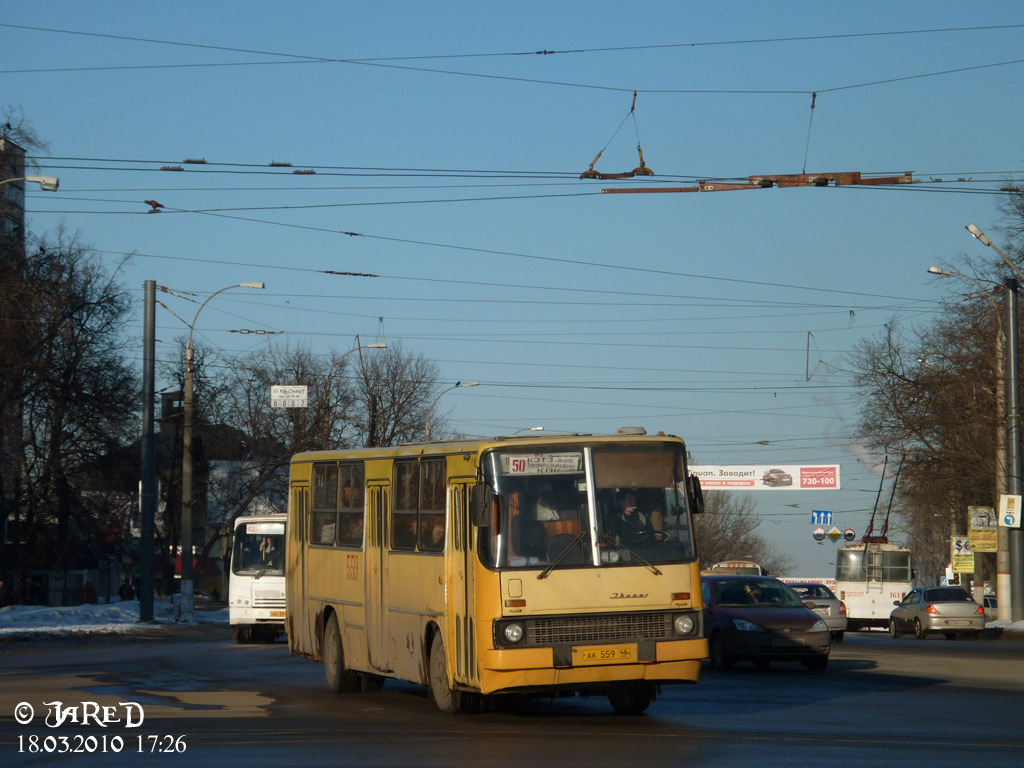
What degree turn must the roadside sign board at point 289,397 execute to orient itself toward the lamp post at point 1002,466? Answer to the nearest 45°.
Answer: approximately 45° to its left

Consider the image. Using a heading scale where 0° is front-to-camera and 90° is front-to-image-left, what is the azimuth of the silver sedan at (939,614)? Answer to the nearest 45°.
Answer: approximately 135°

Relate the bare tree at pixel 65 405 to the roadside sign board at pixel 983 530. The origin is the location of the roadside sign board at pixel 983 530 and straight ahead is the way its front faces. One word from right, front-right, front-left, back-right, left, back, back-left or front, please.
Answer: right

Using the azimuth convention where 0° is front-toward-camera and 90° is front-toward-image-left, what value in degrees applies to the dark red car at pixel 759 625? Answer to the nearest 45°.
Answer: approximately 315°

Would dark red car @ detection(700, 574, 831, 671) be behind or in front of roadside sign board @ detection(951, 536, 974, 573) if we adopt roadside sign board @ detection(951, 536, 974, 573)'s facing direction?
in front

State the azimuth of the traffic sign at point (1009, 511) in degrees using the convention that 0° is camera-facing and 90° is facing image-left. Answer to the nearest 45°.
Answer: approximately 0°

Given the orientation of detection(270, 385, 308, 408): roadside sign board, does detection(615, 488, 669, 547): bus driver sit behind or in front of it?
in front
